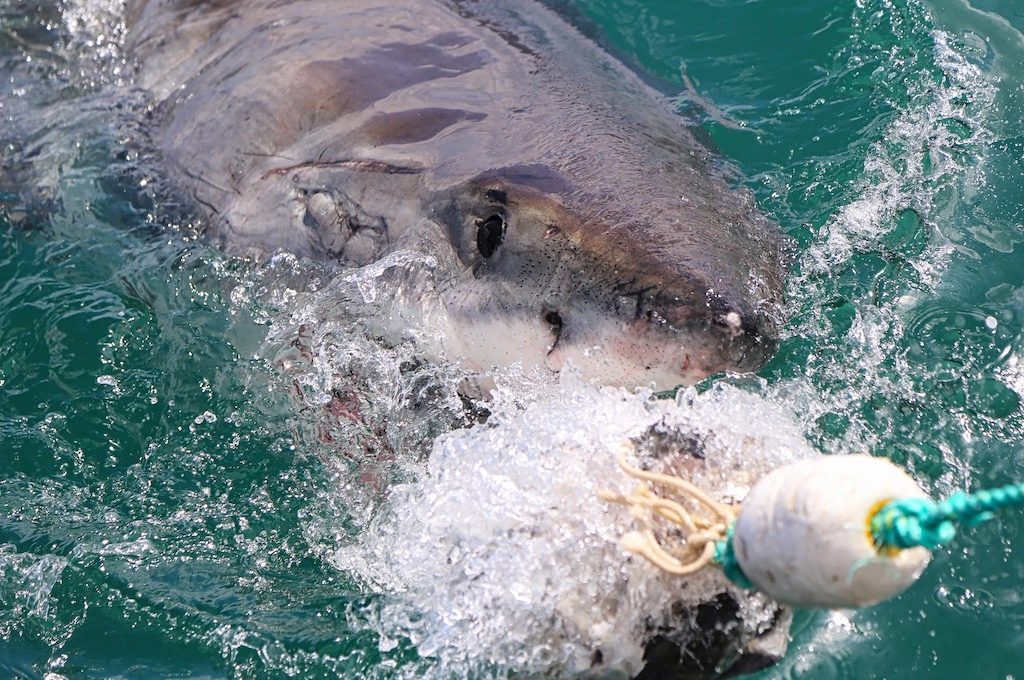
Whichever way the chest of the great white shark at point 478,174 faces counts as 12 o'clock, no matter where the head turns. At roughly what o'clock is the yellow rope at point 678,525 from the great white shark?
The yellow rope is roughly at 1 o'clock from the great white shark.

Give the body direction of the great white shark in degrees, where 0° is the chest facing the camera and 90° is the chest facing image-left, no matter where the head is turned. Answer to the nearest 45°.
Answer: approximately 315°

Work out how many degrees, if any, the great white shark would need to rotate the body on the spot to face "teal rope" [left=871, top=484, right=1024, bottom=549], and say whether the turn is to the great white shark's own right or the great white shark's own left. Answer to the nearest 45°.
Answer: approximately 45° to the great white shark's own right

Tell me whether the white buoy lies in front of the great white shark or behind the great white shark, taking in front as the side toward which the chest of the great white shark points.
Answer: in front
